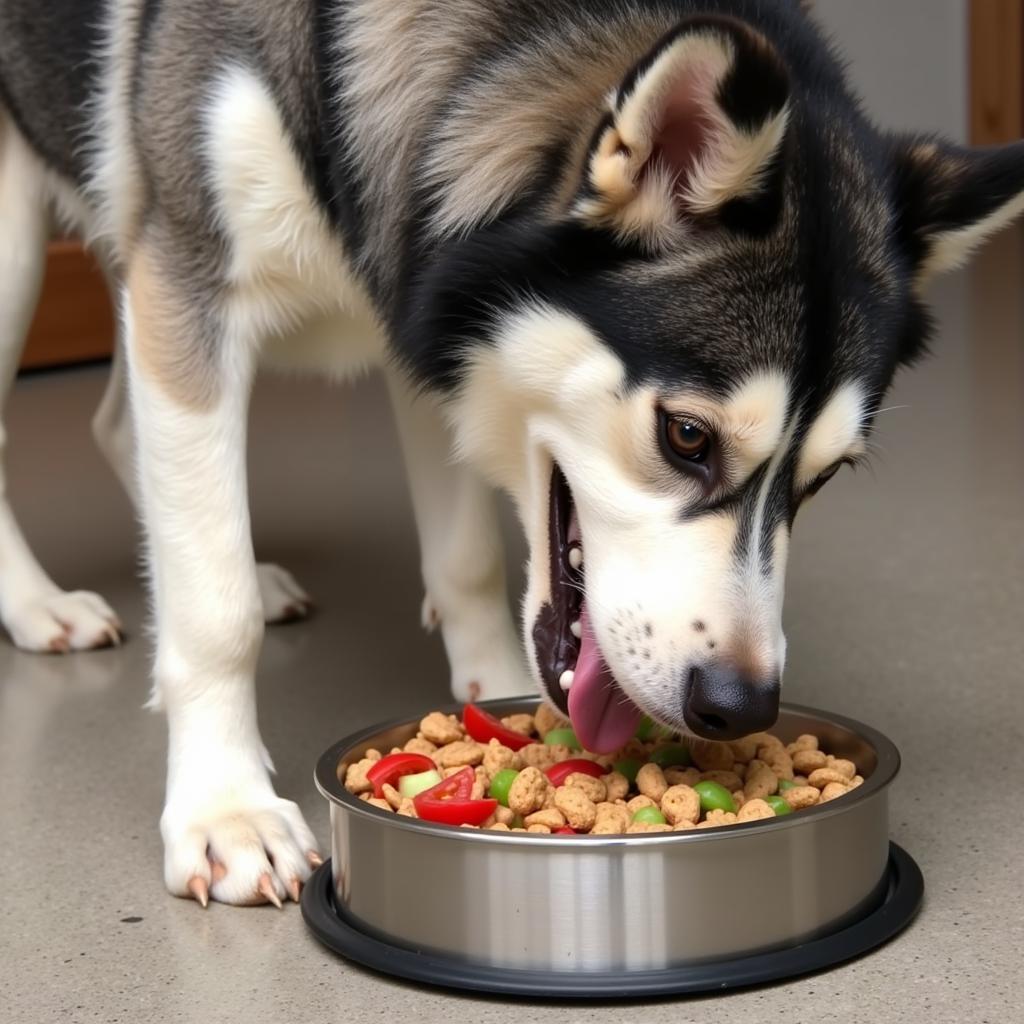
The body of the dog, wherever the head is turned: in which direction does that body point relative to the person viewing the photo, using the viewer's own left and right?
facing the viewer and to the right of the viewer
